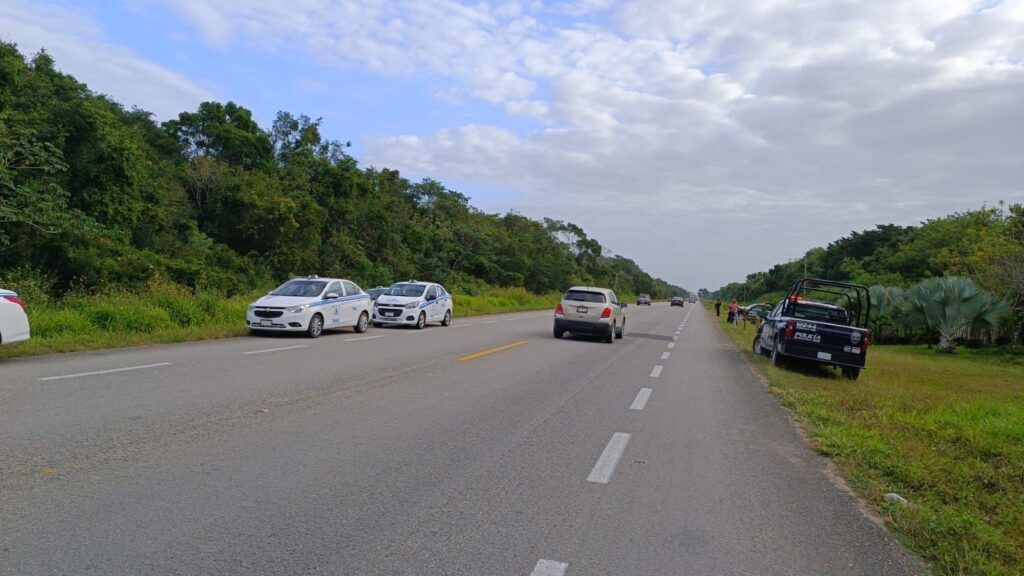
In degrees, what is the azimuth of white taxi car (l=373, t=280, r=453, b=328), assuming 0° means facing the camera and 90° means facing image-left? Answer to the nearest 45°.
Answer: approximately 45°

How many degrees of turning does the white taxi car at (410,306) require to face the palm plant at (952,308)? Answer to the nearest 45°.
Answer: approximately 135° to its left

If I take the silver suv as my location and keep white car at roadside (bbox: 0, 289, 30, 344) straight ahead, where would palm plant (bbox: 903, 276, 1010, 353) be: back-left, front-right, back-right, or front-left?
back-left

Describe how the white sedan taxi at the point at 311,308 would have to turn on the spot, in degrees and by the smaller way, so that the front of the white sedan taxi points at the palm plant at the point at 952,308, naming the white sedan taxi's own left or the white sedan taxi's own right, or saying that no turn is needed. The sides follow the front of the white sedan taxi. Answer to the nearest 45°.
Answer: approximately 135° to the white sedan taxi's own left

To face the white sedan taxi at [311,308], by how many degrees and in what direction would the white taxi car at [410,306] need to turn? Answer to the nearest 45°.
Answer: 0° — it already faces it

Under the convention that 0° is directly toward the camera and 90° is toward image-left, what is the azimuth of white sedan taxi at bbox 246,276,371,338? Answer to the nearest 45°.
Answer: approximately 45°

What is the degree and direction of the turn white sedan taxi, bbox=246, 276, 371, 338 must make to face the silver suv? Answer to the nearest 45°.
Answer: approximately 135° to its left
